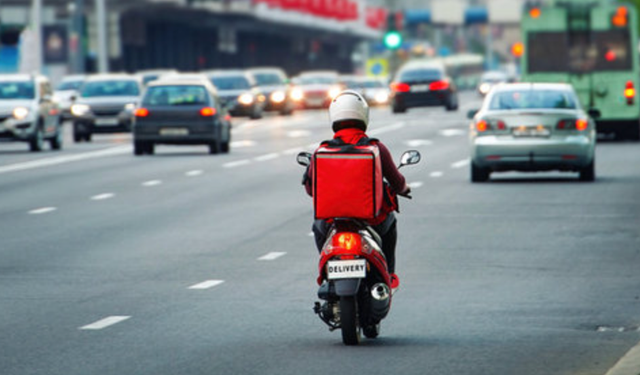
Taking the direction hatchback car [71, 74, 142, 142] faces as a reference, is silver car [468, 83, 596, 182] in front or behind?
in front

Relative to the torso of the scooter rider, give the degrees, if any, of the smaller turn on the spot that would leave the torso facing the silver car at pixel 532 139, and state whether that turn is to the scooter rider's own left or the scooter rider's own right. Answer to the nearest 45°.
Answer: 0° — they already face it

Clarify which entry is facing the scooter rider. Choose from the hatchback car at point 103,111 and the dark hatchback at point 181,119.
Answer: the hatchback car

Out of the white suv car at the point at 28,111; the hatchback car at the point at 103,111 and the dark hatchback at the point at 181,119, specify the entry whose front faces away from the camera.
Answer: the dark hatchback

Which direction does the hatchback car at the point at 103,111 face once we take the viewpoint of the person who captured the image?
facing the viewer

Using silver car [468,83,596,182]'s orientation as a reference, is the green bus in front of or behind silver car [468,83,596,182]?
in front

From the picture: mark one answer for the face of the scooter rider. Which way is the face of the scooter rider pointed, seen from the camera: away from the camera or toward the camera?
away from the camera

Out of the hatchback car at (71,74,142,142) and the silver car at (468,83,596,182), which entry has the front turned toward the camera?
the hatchback car

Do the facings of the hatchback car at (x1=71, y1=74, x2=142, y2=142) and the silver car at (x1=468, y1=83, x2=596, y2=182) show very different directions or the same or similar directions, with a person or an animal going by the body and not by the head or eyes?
very different directions

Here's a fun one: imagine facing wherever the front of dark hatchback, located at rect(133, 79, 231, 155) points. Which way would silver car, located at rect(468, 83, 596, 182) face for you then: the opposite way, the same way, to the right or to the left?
the same way

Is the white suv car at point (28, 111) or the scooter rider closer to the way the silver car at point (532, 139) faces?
the white suv car

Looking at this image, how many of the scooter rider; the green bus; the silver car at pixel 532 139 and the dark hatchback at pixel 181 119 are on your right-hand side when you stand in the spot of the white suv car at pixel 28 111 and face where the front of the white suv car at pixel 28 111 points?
0

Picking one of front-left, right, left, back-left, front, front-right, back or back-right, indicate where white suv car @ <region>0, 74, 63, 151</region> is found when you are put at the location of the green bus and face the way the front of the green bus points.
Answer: left

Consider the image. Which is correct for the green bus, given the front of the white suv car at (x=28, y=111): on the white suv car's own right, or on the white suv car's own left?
on the white suv car's own left

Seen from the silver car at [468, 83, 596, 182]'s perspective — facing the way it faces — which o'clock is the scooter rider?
The scooter rider is roughly at 6 o'clock from the silver car.

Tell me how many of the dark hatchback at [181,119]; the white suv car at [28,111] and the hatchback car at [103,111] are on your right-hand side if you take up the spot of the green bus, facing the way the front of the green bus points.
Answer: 0

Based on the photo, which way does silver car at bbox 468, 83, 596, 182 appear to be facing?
away from the camera

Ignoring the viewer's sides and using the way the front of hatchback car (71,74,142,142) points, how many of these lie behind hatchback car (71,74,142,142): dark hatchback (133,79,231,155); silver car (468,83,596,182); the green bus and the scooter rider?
0

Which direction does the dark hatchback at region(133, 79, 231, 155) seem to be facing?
away from the camera

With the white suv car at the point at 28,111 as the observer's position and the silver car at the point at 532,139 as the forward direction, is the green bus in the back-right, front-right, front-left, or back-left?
front-left

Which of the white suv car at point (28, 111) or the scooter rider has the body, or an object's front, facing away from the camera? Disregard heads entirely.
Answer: the scooter rider

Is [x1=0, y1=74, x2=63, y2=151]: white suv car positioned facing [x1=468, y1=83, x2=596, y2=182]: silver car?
no

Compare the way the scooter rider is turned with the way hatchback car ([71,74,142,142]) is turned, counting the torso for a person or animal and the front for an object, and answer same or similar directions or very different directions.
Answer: very different directions

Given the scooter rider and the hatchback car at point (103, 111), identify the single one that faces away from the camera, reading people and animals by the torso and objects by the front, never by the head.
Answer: the scooter rider

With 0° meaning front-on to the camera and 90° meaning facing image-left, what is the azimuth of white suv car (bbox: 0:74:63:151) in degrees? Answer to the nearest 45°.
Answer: approximately 45°

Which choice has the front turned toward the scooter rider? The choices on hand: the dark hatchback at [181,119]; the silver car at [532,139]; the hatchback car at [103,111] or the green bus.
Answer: the hatchback car
